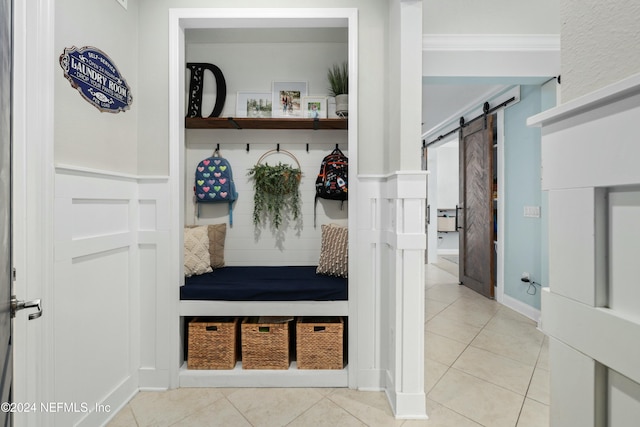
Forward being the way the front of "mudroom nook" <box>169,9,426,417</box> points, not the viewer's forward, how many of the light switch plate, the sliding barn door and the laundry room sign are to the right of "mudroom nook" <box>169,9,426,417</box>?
1

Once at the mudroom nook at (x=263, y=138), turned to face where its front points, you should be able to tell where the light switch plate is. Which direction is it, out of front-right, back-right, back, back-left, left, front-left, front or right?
left

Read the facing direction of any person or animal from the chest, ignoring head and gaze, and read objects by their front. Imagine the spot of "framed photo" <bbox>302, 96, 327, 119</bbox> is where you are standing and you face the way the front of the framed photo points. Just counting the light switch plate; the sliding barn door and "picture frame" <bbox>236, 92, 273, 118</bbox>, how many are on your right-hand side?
1

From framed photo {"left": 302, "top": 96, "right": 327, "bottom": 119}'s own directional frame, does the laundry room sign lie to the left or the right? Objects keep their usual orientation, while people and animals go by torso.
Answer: on its right

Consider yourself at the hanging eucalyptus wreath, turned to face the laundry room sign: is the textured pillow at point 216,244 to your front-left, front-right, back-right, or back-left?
front-right

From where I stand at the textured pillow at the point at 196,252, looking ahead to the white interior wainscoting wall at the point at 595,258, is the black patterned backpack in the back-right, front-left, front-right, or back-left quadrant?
front-left

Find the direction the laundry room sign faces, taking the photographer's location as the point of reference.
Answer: facing the viewer and to the right of the viewer

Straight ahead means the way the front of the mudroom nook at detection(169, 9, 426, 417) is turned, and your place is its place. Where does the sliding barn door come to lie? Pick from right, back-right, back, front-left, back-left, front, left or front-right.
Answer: back-left

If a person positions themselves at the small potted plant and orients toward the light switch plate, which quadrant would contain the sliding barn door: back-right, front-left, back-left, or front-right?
front-left

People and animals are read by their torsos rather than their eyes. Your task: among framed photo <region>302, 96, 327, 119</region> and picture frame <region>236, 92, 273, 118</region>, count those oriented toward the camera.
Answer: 2

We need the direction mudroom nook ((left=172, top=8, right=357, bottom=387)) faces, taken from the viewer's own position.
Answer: facing the viewer

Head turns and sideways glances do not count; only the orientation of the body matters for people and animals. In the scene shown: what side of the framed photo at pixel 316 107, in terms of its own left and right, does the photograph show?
front
